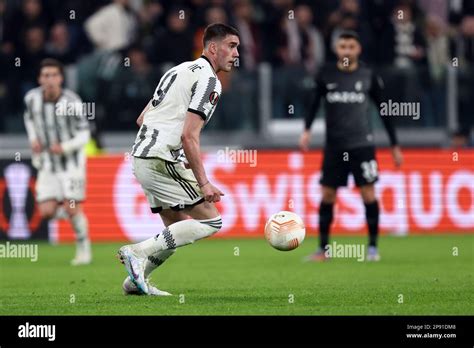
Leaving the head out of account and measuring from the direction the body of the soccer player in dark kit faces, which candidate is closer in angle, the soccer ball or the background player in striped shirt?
the soccer ball

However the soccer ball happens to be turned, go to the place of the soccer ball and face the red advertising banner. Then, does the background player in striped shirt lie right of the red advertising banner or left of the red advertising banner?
left

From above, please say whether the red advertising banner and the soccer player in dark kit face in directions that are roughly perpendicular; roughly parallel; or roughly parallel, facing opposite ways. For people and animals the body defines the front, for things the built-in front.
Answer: roughly parallel

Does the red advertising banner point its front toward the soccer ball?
yes

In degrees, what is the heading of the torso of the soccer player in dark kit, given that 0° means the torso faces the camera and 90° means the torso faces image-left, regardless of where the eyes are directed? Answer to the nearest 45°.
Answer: approximately 0°

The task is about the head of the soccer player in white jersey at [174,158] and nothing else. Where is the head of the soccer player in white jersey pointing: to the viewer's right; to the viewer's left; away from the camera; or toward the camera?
to the viewer's right

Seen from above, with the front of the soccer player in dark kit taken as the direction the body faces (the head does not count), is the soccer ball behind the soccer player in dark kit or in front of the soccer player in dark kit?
in front

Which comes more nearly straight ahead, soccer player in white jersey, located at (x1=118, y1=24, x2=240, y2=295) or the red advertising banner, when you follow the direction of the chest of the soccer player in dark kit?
the soccer player in white jersey

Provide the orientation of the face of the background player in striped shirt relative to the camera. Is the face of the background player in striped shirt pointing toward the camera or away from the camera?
toward the camera

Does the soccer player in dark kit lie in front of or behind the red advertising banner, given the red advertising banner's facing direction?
in front

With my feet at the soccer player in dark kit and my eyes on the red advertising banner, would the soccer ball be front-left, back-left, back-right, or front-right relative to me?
back-left

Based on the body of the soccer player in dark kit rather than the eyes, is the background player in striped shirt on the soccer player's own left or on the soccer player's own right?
on the soccer player's own right

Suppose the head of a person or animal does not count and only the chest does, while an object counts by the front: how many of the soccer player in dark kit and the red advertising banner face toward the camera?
2

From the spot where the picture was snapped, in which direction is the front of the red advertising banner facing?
facing the viewer
